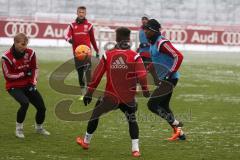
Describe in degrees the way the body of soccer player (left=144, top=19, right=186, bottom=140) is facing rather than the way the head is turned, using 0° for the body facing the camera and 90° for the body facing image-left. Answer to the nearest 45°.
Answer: approximately 90°

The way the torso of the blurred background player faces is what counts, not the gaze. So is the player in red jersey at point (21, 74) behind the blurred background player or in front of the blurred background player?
in front

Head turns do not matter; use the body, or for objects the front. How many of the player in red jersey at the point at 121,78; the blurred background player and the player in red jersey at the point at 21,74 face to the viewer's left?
0

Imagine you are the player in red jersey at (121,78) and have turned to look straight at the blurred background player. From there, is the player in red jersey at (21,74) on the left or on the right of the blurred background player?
left

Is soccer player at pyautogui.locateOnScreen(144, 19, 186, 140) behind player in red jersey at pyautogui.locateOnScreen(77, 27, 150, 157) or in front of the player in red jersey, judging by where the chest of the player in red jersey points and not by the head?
in front

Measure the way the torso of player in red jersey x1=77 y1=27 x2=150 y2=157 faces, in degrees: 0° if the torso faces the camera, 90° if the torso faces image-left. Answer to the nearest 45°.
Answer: approximately 180°

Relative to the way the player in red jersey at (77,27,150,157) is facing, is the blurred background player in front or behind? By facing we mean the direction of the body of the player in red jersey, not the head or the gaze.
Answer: in front

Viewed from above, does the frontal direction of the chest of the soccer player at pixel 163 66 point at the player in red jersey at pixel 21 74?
yes

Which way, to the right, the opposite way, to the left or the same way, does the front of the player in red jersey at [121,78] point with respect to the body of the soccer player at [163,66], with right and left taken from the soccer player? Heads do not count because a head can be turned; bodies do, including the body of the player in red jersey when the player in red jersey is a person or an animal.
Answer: to the right

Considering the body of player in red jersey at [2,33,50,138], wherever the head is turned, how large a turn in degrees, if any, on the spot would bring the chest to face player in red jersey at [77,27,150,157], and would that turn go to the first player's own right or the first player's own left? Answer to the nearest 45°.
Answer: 0° — they already face them

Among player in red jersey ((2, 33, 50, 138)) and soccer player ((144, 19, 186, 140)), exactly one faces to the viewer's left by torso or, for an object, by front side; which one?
the soccer player

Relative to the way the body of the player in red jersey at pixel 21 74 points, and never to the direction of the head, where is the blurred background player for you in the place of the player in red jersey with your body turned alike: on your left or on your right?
on your left

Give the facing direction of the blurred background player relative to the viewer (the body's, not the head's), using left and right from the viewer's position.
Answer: facing the viewer

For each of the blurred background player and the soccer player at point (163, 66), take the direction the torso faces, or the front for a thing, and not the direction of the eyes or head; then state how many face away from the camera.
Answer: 0
